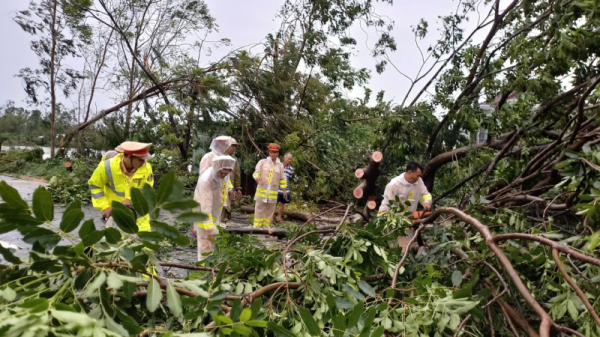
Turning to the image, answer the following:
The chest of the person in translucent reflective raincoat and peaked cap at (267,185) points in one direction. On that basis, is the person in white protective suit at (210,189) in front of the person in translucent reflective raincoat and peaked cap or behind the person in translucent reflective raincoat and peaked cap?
in front

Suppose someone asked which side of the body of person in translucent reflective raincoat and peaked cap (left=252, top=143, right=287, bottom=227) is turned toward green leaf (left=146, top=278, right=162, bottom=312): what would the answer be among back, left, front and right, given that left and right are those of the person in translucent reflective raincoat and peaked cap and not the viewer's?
front

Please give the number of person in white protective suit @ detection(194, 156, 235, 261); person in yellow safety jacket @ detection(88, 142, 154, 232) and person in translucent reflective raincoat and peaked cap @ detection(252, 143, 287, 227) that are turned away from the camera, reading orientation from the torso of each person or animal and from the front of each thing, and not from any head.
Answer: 0

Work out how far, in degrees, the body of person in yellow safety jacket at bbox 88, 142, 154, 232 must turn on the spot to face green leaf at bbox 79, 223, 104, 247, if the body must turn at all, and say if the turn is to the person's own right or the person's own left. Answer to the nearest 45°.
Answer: approximately 45° to the person's own right

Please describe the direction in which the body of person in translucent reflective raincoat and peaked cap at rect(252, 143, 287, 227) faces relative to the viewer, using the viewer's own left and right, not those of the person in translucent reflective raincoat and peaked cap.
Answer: facing the viewer

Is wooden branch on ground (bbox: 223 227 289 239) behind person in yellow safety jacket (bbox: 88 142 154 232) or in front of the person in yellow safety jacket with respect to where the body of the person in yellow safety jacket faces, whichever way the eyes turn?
in front

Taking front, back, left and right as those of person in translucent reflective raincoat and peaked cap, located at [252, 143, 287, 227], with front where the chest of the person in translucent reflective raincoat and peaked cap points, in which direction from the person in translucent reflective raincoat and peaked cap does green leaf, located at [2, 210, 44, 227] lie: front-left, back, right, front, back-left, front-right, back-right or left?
front

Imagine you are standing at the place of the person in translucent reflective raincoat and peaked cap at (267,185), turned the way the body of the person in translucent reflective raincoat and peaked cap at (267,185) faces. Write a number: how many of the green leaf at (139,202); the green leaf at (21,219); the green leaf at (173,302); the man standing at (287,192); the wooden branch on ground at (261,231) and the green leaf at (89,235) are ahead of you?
5

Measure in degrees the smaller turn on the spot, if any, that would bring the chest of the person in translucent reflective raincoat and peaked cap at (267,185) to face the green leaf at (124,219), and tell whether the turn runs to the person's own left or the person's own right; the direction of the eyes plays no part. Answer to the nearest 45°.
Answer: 0° — they already face it

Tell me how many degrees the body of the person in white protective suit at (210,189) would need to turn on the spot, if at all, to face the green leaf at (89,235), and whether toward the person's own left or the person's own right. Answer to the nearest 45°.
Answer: approximately 45° to the person's own right

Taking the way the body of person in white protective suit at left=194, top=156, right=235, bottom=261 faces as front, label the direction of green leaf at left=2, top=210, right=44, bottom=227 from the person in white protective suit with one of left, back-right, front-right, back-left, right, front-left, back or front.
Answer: front-right

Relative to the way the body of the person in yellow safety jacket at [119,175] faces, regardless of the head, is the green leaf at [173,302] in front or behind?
in front
